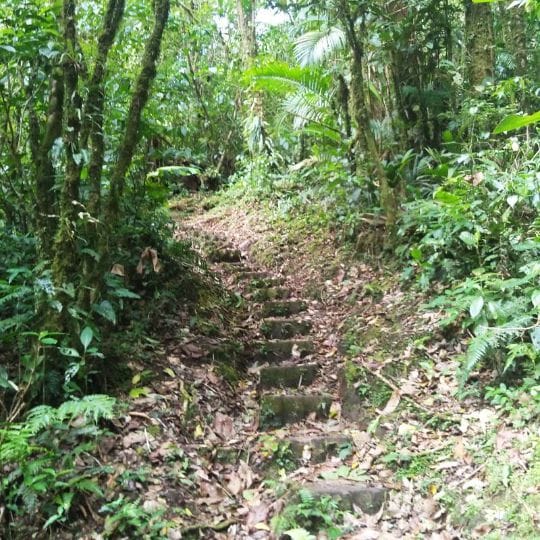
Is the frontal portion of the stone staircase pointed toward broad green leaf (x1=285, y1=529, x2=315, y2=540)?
yes

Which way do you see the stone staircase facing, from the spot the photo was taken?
facing the viewer

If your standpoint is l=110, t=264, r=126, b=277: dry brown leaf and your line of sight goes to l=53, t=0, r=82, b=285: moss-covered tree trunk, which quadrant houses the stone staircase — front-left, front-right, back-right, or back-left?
back-left

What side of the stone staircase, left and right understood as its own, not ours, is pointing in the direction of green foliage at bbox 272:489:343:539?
front

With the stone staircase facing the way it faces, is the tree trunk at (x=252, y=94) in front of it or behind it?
behind

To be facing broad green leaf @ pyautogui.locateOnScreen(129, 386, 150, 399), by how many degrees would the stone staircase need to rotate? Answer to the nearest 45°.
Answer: approximately 45° to its right

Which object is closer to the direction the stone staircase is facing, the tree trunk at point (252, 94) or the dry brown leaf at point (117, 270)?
the dry brown leaf

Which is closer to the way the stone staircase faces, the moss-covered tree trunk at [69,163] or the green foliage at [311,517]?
the green foliage

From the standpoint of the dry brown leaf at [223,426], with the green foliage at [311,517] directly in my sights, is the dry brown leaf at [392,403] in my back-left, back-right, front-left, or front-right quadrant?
front-left
